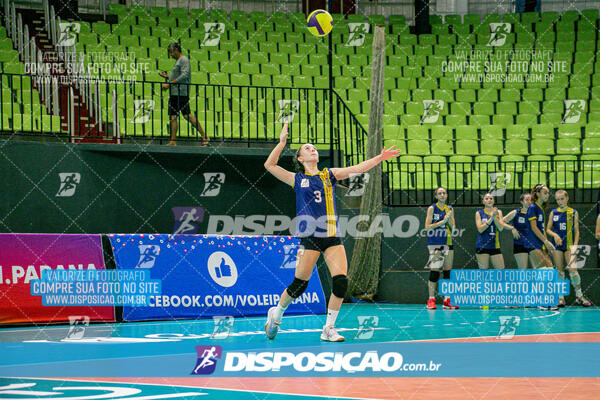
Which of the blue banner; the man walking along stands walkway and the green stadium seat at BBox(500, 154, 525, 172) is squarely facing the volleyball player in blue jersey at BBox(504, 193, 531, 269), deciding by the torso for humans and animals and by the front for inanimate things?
the green stadium seat

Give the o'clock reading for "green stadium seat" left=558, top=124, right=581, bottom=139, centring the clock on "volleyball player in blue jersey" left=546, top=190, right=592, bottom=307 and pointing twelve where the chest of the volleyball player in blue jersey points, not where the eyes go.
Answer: The green stadium seat is roughly at 6 o'clock from the volleyball player in blue jersey.

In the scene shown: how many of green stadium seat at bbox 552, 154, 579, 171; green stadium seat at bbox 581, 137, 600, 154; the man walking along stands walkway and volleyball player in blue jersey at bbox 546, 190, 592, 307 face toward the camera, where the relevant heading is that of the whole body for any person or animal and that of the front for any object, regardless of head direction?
3

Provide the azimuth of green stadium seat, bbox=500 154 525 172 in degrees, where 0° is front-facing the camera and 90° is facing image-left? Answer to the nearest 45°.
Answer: approximately 0°

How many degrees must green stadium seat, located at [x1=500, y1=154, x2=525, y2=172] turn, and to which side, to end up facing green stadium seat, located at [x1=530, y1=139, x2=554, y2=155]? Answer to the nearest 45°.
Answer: approximately 135° to its left

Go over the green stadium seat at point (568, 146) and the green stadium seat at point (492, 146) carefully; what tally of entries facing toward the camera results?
2

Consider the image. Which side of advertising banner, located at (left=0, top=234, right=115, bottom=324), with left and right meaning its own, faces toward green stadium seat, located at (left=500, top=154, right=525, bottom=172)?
left

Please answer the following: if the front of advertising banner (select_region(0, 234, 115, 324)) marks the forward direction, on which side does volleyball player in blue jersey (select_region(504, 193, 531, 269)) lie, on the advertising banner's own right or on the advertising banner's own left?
on the advertising banner's own left

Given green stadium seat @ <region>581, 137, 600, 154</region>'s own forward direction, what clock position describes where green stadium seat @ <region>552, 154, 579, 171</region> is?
green stadium seat @ <region>552, 154, 579, 171</region> is roughly at 1 o'clock from green stadium seat @ <region>581, 137, 600, 154</region>.

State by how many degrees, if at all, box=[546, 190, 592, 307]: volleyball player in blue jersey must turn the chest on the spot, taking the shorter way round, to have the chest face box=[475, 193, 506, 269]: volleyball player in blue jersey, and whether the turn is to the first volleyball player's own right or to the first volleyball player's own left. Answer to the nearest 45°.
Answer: approximately 45° to the first volleyball player's own right

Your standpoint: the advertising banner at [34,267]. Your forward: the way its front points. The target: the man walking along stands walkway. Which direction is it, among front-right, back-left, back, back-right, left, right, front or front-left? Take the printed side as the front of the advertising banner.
back-left
